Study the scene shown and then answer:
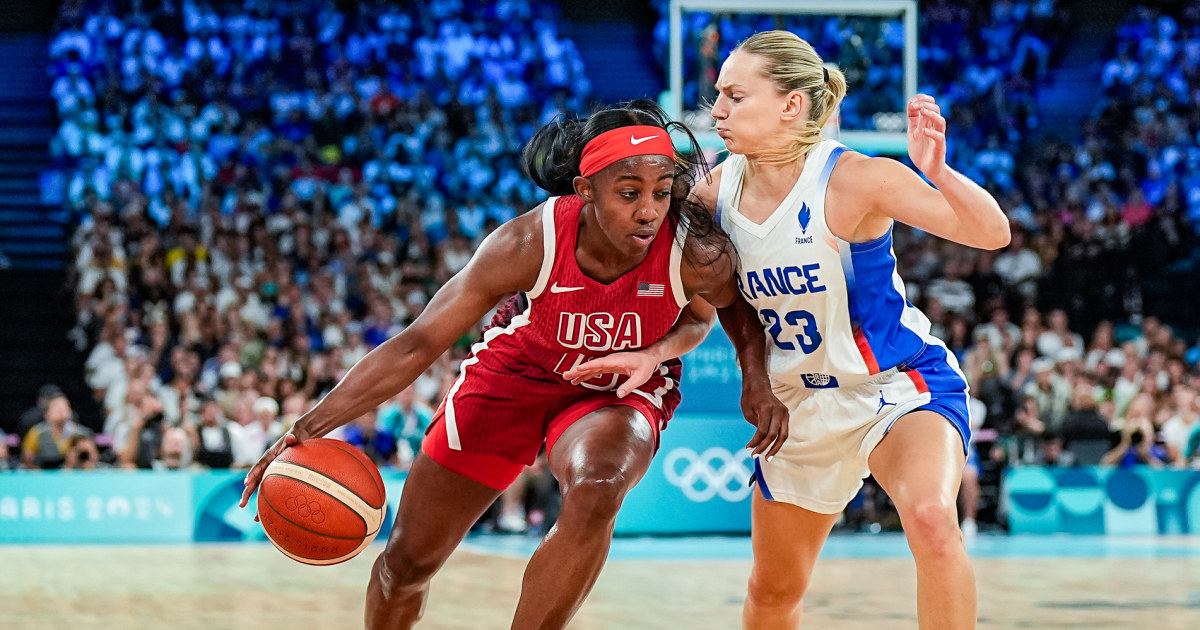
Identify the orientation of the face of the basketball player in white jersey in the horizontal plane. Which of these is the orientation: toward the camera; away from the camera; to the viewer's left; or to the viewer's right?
to the viewer's left

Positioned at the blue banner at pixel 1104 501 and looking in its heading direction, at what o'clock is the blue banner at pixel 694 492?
the blue banner at pixel 694 492 is roughly at 2 o'clock from the blue banner at pixel 1104 501.

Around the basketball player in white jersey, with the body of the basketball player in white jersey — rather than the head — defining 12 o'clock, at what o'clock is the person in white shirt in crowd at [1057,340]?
The person in white shirt in crowd is roughly at 5 o'clock from the basketball player in white jersey.

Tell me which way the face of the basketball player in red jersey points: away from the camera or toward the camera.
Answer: toward the camera

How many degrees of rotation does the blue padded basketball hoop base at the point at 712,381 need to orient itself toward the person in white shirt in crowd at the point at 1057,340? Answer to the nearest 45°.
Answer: approximately 135° to its left

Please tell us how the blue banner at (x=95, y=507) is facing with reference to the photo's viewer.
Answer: facing the viewer

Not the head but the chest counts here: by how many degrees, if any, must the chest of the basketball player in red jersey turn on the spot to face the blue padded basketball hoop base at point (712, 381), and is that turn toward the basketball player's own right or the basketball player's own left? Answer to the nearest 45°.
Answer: approximately 135° to the basketball player's own left

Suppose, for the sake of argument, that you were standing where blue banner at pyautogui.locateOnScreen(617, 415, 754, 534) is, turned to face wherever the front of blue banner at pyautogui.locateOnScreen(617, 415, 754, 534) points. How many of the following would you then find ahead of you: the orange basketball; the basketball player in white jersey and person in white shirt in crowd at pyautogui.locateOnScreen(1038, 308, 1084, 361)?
2

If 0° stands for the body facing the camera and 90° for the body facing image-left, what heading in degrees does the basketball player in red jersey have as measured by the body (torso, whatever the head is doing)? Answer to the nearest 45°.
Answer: approximately 315°

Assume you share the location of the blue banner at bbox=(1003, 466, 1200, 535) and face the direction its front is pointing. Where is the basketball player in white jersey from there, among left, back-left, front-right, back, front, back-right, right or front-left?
front

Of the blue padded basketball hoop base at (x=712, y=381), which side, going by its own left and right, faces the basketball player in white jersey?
front

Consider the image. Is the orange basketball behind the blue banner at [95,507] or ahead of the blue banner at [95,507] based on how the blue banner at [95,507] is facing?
ahead

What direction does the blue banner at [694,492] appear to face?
toward the camera

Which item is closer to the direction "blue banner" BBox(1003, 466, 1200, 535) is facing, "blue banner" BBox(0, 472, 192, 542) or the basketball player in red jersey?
the basketball player in red jersey
